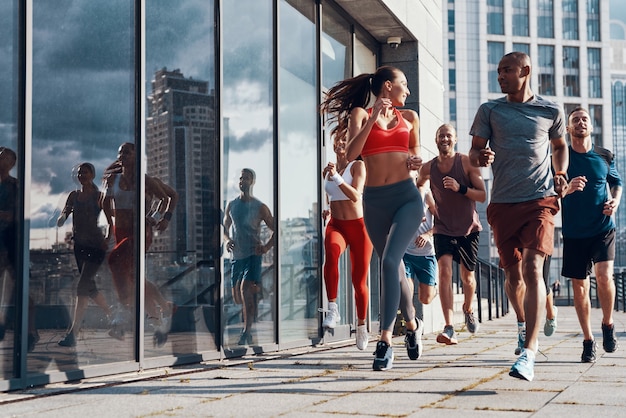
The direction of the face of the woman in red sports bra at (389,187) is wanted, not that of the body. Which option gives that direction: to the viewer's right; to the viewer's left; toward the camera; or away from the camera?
to the viewer's right

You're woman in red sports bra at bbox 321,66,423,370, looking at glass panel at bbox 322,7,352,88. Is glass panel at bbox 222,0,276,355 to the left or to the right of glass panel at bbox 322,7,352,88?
left

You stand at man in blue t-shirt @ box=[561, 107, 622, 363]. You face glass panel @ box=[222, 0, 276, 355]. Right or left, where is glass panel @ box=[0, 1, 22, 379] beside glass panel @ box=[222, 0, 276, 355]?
left

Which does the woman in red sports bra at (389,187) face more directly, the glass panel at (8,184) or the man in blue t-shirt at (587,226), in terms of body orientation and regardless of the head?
the glass panel

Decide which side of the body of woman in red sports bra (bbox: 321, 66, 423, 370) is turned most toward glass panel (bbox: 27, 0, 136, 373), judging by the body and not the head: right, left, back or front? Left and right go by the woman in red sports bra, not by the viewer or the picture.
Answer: right

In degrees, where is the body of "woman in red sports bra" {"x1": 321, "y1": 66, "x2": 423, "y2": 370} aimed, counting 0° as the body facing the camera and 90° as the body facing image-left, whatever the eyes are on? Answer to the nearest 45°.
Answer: approximately 0°

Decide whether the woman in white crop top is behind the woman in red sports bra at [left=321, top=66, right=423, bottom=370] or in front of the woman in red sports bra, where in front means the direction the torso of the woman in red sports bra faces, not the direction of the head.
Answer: behind
